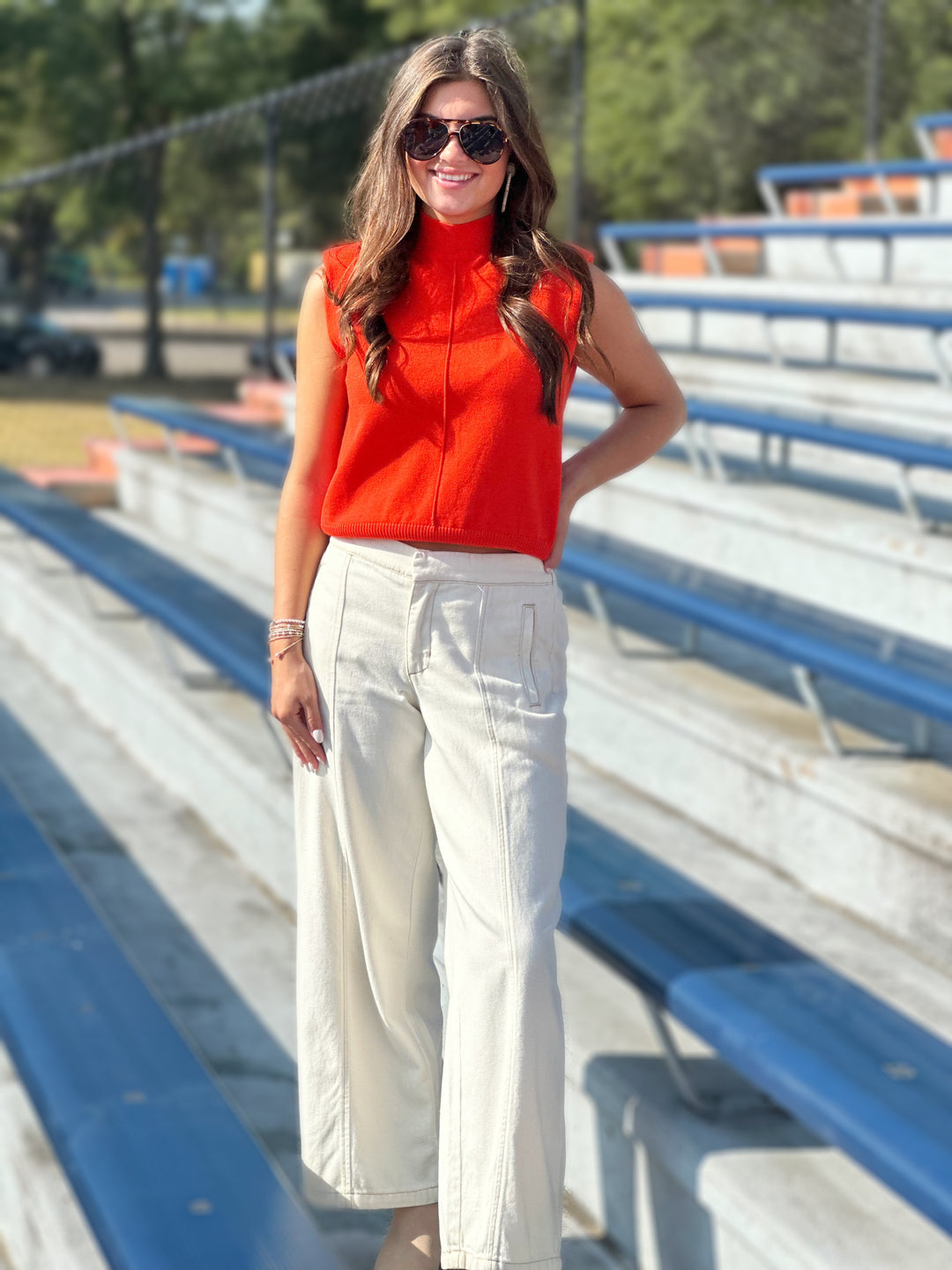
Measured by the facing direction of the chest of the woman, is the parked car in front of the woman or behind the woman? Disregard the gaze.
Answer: behind

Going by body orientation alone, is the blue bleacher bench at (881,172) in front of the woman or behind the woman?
behind

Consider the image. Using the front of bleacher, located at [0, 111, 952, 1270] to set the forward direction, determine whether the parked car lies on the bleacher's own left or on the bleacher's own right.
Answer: on the bleacher's own right
